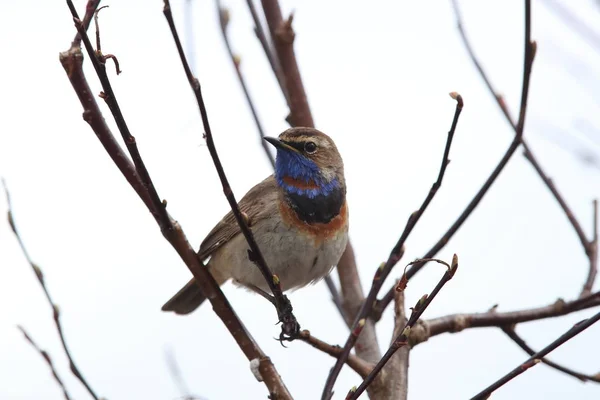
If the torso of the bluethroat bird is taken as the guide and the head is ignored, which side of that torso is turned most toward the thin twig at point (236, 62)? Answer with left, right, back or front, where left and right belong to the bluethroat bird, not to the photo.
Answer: right

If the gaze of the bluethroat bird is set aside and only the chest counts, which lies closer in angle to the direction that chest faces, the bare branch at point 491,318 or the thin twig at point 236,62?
the bare branch

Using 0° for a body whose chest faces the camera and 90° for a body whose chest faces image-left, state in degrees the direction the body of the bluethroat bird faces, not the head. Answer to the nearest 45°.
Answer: approximately 315°

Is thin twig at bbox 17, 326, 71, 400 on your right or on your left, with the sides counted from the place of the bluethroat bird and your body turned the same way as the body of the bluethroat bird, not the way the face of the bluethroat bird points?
on your right

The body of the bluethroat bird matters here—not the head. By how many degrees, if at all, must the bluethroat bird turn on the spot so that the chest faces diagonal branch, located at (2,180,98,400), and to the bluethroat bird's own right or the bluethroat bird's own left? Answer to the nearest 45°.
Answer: approximately 90° to the bluethroat bird's own right
